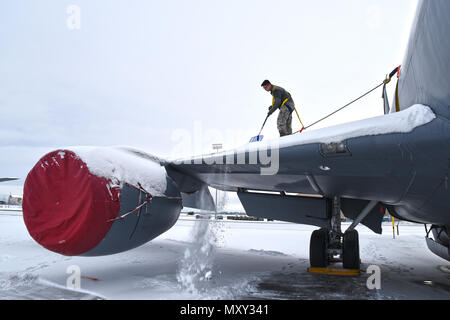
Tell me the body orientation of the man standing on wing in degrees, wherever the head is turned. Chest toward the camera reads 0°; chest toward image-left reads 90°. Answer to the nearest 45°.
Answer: approximately 90°

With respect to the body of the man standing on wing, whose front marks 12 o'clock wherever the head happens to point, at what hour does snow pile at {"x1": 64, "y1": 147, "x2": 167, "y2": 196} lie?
The snow pile is roughly at 10 o'clock from the man standing on wing.

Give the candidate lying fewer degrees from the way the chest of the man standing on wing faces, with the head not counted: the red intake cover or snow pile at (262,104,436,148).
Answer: the red intake cover

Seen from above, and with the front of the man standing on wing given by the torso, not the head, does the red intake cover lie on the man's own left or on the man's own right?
on the man's own left
